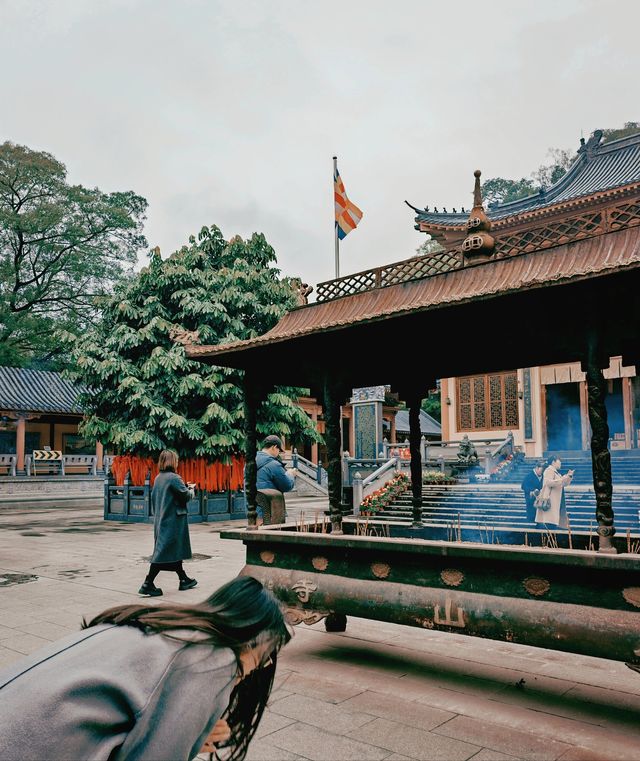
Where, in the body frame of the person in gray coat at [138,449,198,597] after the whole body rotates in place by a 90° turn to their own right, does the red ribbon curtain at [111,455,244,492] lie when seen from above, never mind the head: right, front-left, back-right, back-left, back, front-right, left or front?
back-left

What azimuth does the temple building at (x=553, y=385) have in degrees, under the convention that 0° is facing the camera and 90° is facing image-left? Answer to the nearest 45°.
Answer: approximately 45°

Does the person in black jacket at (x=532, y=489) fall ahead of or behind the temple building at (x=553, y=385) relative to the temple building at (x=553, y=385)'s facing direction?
ahead
